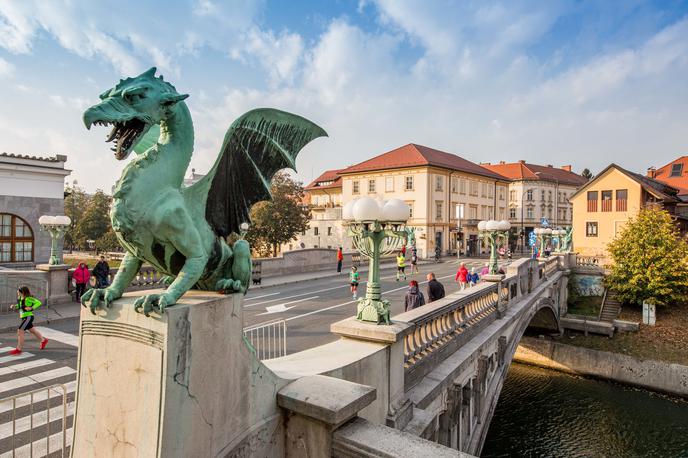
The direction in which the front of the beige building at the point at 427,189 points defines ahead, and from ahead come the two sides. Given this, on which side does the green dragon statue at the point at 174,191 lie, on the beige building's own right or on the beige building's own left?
on the beige building's own right

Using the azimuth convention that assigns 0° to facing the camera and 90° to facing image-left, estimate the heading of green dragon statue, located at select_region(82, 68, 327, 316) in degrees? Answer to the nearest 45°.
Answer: approximately 45°

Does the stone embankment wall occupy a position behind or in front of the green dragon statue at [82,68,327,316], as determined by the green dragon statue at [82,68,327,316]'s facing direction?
behind

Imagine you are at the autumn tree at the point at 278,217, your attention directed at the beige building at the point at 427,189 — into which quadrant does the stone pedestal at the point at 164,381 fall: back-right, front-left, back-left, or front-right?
back-right

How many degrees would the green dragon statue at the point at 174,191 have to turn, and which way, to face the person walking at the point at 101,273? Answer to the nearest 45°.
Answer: approximately 135° to its right

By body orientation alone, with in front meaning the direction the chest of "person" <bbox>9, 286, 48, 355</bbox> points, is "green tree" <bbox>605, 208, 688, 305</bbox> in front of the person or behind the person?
behind

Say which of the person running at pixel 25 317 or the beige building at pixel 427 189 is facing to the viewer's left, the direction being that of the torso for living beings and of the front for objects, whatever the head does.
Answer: the person running
